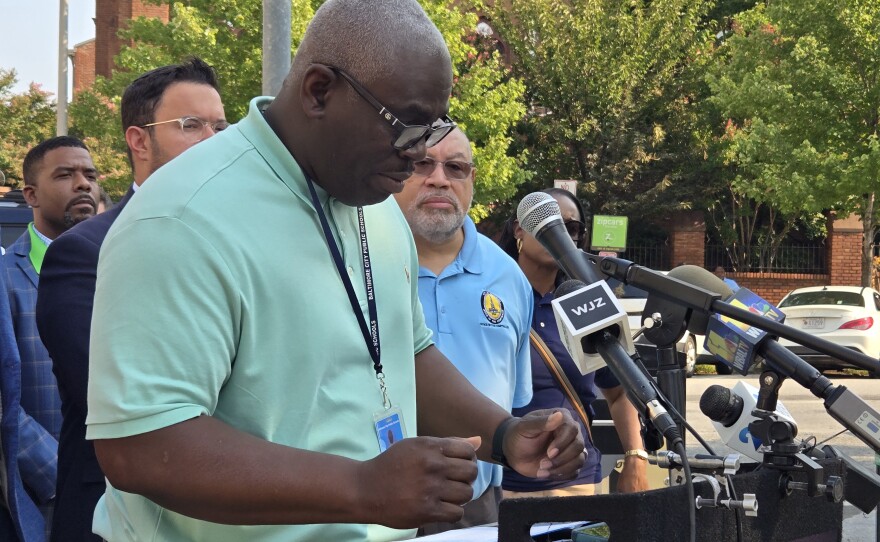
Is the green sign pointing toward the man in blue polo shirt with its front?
yes

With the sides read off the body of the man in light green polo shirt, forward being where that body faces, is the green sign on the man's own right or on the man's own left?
on the man's own left

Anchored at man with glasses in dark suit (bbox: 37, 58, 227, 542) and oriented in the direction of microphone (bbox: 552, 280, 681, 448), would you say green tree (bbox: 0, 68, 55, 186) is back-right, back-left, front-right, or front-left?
back-left

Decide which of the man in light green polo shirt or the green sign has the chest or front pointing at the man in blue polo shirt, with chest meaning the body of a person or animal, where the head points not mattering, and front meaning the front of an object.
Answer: the green sign

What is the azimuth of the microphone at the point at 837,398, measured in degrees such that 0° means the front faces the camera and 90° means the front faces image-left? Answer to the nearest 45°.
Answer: approximately 90°

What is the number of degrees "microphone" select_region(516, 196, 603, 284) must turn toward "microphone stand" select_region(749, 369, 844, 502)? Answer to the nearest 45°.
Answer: approximately 135° to its left

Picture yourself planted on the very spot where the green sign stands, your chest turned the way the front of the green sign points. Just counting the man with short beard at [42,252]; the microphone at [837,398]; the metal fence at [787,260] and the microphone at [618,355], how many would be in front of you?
3

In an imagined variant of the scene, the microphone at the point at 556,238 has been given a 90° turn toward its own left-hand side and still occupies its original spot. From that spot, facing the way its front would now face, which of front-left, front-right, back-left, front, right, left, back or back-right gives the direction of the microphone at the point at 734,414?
left

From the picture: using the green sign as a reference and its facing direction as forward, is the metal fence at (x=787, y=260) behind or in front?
behind

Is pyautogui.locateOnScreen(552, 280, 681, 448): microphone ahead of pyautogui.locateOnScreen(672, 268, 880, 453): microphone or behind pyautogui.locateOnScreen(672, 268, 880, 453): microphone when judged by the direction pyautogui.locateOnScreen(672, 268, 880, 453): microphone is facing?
ahead

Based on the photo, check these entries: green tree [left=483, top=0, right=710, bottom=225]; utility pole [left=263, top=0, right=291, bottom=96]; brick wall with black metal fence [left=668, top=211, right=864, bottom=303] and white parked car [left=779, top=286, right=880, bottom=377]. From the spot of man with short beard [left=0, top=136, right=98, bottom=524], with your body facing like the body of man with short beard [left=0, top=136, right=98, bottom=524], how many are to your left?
4

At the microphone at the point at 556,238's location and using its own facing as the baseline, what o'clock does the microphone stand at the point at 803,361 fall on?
The microphone stand is roughly at 7 o'clock from the microphone.

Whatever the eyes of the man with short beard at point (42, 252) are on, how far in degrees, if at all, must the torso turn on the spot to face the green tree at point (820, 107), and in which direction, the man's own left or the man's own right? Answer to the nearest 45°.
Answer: approximately 90° to the man's own left

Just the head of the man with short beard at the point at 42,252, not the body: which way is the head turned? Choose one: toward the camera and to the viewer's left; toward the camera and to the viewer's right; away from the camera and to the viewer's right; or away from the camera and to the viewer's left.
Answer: toward the camera and to the viewer's right

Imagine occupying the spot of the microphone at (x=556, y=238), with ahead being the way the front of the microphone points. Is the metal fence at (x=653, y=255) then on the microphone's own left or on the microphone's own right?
on the microphone's own right

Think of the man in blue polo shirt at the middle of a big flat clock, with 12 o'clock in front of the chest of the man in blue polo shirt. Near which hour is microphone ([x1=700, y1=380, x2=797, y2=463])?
The microphone is roughly at 11 o'clock from the man in blue polo shirt.

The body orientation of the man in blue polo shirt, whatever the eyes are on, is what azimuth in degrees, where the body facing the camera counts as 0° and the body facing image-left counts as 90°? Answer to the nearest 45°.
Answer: approximately 0°
